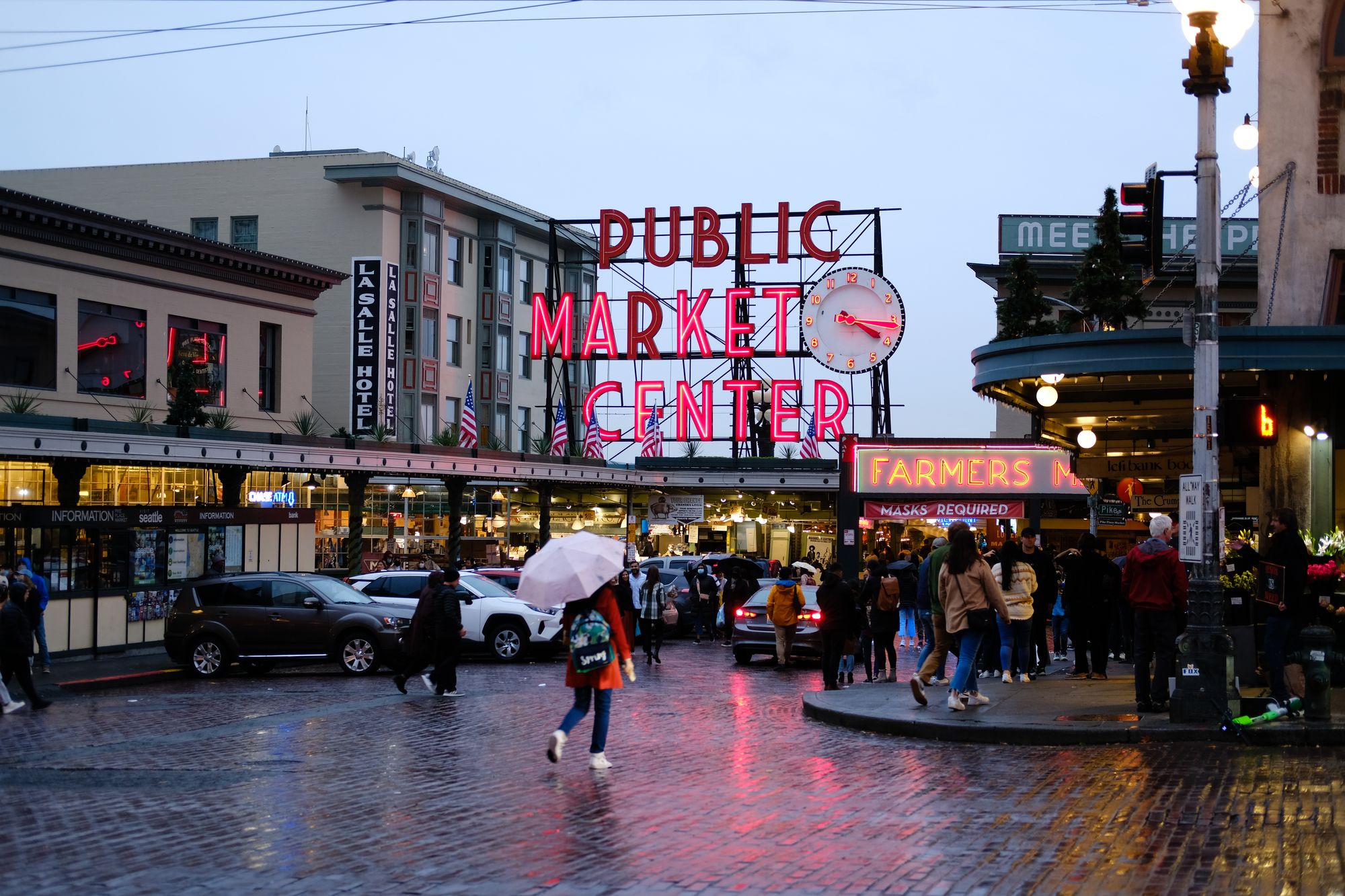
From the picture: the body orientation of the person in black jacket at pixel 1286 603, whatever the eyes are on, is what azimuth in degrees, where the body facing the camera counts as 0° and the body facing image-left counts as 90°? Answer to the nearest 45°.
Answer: approximately 90°

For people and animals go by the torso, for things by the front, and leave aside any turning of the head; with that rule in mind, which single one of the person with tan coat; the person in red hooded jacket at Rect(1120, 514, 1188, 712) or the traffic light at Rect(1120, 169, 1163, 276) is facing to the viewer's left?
the traffic light

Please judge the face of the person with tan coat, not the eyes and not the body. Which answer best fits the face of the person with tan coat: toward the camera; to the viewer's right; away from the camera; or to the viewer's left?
away from the camera

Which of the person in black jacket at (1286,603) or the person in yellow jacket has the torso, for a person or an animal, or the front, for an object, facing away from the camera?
the person in yellow jacket

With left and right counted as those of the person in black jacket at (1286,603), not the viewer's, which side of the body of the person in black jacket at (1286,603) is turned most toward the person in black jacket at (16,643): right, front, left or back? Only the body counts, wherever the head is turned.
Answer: front

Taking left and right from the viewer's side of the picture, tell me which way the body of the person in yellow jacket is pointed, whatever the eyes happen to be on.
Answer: facing away from the viewer

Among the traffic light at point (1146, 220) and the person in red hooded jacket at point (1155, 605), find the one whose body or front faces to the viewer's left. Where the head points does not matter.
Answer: the traffic light

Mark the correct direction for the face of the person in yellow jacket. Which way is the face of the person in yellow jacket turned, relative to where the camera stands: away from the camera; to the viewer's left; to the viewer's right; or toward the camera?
away from the camera

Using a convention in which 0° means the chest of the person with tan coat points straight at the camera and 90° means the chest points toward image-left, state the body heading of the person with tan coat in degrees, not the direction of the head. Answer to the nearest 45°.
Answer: approximately 225°

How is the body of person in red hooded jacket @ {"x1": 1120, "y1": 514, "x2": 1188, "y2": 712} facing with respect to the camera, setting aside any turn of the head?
away from the camera
